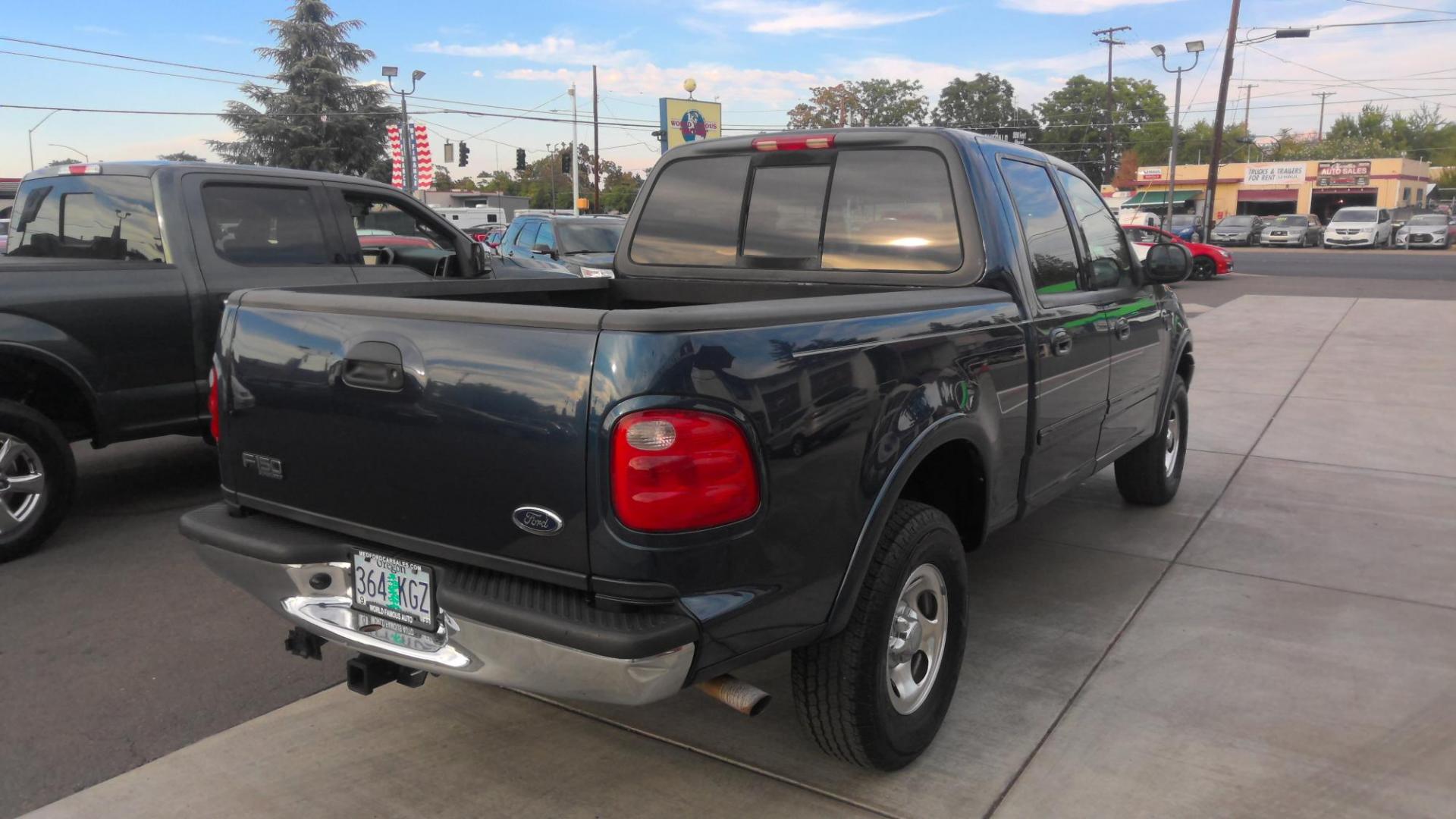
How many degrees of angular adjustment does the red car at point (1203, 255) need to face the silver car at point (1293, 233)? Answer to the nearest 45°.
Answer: approximately 90° to its left

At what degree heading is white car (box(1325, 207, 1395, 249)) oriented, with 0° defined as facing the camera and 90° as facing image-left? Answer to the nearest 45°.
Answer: approximately 45°

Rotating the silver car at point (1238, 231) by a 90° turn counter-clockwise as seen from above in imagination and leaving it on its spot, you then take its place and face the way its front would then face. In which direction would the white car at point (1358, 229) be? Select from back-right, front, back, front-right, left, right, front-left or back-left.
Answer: front

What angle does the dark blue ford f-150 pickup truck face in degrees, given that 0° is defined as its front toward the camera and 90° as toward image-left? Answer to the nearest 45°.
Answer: approximately 225°

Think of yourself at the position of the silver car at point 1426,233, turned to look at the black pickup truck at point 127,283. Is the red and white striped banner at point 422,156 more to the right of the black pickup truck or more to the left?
right

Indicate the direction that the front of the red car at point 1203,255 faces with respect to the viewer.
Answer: facing to the right of the viewer

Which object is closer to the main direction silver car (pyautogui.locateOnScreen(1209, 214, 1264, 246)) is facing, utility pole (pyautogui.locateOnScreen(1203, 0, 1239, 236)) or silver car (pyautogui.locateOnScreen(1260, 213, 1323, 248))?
the utility pole

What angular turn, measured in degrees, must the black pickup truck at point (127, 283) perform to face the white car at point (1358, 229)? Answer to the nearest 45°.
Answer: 0° — it already faces it

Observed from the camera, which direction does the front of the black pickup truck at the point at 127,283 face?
facing away from the viewer and to the right of the viewer

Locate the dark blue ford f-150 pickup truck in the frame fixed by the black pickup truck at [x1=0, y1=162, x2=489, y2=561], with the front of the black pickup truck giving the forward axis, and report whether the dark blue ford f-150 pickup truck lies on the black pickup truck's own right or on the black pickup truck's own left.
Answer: on the black pickup truck's own right

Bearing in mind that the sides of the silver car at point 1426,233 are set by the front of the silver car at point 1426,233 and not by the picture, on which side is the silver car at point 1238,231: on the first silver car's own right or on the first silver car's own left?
on the first silver car's own right

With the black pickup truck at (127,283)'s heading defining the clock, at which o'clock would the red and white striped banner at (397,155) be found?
The red and white striped banner is roughly at 11 o'clock from the black pickup truck.

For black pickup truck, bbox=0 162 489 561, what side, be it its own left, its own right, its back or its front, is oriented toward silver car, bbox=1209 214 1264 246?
front

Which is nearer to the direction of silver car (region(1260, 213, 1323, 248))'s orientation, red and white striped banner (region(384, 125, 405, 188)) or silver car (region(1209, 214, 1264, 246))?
the red and white striped banner
